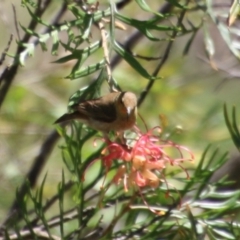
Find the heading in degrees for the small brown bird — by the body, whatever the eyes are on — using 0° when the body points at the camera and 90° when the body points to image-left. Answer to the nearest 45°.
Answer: approximately 315°
